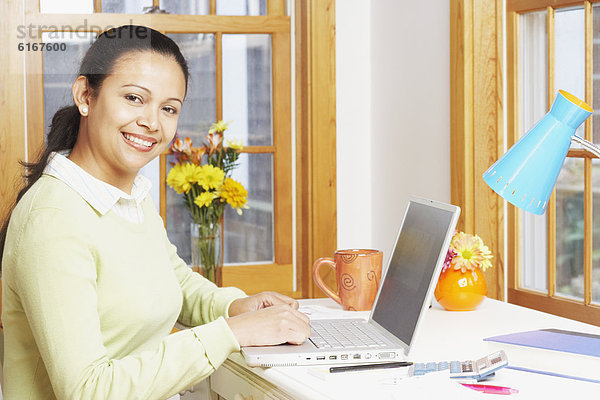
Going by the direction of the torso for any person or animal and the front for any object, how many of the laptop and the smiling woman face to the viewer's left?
1

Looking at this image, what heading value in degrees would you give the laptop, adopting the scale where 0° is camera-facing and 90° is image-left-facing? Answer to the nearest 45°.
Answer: approximately 90°

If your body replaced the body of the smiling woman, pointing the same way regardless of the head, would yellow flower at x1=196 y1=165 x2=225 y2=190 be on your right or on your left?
on your left

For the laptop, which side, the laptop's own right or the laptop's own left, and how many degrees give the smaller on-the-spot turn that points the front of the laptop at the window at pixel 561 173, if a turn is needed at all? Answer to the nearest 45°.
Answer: approximately 135° to the laptop's own right

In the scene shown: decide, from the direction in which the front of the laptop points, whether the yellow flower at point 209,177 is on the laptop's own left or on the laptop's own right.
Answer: on the laptop's own right

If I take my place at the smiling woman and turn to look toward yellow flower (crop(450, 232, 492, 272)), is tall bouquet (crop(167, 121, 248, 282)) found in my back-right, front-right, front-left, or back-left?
front-left

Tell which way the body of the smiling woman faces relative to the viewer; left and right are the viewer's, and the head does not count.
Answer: facing the viewer and to the right of the viewer

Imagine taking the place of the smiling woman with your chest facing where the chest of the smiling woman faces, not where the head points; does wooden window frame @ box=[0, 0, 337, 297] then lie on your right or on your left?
on your left

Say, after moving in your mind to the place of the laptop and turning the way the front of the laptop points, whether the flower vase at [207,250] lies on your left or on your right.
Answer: on your right

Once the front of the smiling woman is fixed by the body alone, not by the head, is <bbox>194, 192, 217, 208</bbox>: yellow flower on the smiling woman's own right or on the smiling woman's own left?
on the smiling woman's own left
